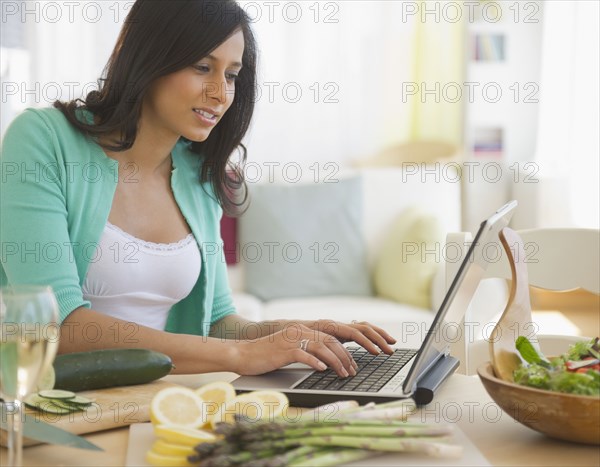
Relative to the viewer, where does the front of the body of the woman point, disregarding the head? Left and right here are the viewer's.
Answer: facing the viewer and to the right of the viewer

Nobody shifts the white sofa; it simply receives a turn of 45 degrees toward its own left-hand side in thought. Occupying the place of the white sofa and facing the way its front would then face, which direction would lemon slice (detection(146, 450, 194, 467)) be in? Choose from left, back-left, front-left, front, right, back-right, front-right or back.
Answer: front-right

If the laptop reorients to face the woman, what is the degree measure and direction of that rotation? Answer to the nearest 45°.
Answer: approximately 45° to its right

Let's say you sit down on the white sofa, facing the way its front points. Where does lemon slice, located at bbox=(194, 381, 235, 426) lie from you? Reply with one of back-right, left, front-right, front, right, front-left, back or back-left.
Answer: front

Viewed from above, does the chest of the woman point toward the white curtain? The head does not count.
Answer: no

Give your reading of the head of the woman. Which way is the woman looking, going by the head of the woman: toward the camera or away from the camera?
toward the camera

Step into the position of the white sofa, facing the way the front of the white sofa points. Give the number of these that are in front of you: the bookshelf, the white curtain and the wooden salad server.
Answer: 1

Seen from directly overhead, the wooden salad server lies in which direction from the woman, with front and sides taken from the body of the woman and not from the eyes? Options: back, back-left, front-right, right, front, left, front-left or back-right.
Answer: front

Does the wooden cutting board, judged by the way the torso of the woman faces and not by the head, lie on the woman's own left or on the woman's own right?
on the woman's own right

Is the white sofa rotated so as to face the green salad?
yes

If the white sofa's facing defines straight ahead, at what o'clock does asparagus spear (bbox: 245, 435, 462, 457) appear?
The asparagus spear is roughly at 12 o'clock from the white sofa.

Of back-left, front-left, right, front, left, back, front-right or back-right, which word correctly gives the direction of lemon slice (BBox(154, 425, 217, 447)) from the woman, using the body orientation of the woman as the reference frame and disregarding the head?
front-right

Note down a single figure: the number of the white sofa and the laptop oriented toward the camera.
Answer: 1

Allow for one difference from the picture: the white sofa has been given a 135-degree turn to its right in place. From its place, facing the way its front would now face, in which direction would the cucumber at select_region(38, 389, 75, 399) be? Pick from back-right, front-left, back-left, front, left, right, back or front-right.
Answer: back-left

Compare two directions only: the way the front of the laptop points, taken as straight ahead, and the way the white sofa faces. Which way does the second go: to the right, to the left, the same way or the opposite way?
to the left

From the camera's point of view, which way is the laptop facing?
to the viewer's left

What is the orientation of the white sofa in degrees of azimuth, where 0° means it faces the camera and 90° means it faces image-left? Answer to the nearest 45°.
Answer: approximately 0°

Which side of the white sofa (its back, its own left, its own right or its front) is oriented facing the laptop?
front
